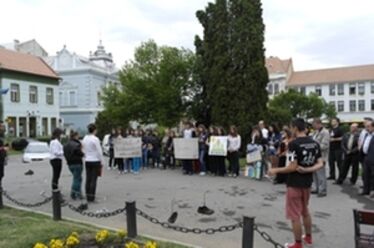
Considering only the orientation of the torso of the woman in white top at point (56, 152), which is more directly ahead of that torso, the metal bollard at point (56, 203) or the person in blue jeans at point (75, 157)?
the person in blue jeans

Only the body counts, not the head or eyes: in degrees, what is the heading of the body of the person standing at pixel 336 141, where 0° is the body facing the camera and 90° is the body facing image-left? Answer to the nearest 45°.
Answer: approximately 45°

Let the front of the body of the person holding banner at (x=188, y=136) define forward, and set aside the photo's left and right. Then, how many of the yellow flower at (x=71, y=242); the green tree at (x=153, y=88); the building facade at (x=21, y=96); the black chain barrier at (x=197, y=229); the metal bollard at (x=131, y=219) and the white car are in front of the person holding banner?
3

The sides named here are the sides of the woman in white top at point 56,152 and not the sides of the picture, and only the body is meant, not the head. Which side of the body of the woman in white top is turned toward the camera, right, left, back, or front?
right

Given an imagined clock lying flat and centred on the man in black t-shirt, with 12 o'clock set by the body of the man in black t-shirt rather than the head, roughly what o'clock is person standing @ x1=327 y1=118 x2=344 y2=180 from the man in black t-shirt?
The person standing is roughly at 2 o'clock from the man in black t-shirt.

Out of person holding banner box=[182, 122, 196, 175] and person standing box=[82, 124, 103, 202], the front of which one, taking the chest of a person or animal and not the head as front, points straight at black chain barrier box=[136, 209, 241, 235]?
the person holding banner

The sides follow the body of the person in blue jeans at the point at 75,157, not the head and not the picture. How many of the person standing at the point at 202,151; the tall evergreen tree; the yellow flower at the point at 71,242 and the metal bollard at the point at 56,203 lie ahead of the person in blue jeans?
2

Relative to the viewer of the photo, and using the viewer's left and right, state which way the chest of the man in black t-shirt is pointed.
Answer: facing away from the viewer and to the left of the viewer

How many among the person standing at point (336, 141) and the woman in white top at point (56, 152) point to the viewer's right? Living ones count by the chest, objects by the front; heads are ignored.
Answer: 1

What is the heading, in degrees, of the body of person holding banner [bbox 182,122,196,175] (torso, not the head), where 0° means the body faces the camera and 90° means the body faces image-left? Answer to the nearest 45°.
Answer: approximately 0°
